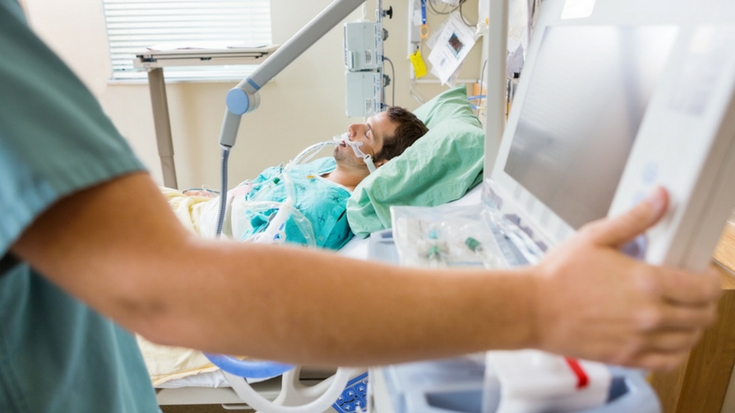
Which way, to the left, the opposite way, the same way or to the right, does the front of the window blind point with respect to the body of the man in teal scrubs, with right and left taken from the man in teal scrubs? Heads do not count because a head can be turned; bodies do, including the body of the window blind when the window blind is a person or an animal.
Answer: to the right

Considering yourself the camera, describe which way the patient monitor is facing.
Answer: facing the viewer and to the left of the viewer

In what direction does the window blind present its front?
toward the camera

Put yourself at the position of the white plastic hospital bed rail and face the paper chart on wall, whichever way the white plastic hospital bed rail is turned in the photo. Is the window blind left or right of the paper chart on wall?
left

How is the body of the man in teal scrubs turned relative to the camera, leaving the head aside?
to the viewer's right

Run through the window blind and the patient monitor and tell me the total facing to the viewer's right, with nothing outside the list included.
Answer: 0

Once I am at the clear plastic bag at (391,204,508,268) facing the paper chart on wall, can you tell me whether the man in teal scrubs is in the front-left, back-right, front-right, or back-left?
back-left

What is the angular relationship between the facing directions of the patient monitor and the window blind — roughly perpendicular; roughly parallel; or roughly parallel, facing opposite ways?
roughly perpendicular

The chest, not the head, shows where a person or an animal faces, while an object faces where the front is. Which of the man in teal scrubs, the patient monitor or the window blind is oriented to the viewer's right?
the man in teal scrubs

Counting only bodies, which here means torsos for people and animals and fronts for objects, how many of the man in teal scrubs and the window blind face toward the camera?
1

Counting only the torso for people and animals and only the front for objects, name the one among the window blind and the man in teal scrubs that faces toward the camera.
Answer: the window blind

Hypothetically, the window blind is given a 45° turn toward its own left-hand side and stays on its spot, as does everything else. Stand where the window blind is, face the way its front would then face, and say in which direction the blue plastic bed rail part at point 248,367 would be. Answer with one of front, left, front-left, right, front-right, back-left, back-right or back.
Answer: front-right

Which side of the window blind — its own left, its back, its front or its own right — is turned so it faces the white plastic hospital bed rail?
front

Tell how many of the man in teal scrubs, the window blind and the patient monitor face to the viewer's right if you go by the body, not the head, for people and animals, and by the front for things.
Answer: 1

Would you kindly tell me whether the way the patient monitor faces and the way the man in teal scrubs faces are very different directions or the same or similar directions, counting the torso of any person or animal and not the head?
very different directions
